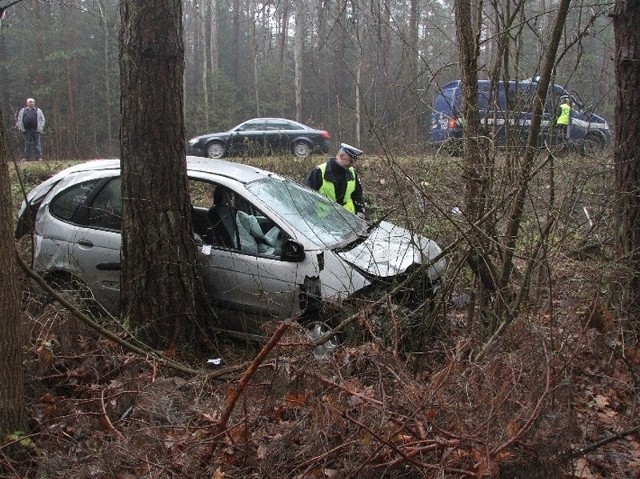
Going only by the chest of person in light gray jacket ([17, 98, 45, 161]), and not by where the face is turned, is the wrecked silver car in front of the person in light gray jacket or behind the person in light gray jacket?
in front

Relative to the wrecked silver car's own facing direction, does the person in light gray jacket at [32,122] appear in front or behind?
behind

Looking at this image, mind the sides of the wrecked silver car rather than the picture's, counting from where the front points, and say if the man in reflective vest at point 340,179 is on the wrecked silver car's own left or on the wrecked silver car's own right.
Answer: on the wrecked silver car's own left

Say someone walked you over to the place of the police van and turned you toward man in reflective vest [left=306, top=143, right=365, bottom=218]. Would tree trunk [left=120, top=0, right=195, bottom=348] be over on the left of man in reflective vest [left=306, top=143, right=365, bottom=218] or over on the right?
left

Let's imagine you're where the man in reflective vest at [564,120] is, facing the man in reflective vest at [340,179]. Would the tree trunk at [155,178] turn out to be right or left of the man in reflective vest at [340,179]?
left

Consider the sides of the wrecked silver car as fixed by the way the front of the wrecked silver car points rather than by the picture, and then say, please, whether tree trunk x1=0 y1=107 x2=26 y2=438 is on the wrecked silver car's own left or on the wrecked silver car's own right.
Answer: on the wrecked silver car's own right

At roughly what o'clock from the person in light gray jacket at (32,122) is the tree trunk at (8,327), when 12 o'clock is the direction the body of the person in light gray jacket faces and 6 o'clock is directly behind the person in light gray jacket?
The tree trunk is roughly at 12 o'clock from the person in light gray jacket.

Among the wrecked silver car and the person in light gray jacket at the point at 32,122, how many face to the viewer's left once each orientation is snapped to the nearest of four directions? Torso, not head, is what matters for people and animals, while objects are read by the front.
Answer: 0

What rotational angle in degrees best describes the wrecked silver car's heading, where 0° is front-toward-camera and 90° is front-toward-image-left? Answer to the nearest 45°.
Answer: approximately 315°

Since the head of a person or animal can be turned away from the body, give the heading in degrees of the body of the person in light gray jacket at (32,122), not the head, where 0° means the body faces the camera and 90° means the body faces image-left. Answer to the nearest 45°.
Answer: approximately 0°

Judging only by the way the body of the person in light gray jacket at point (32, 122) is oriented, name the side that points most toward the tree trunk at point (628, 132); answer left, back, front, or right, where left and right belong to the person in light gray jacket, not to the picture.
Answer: front

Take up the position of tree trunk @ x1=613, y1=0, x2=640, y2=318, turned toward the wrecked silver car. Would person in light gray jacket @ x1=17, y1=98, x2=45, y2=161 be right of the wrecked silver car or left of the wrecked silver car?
right
